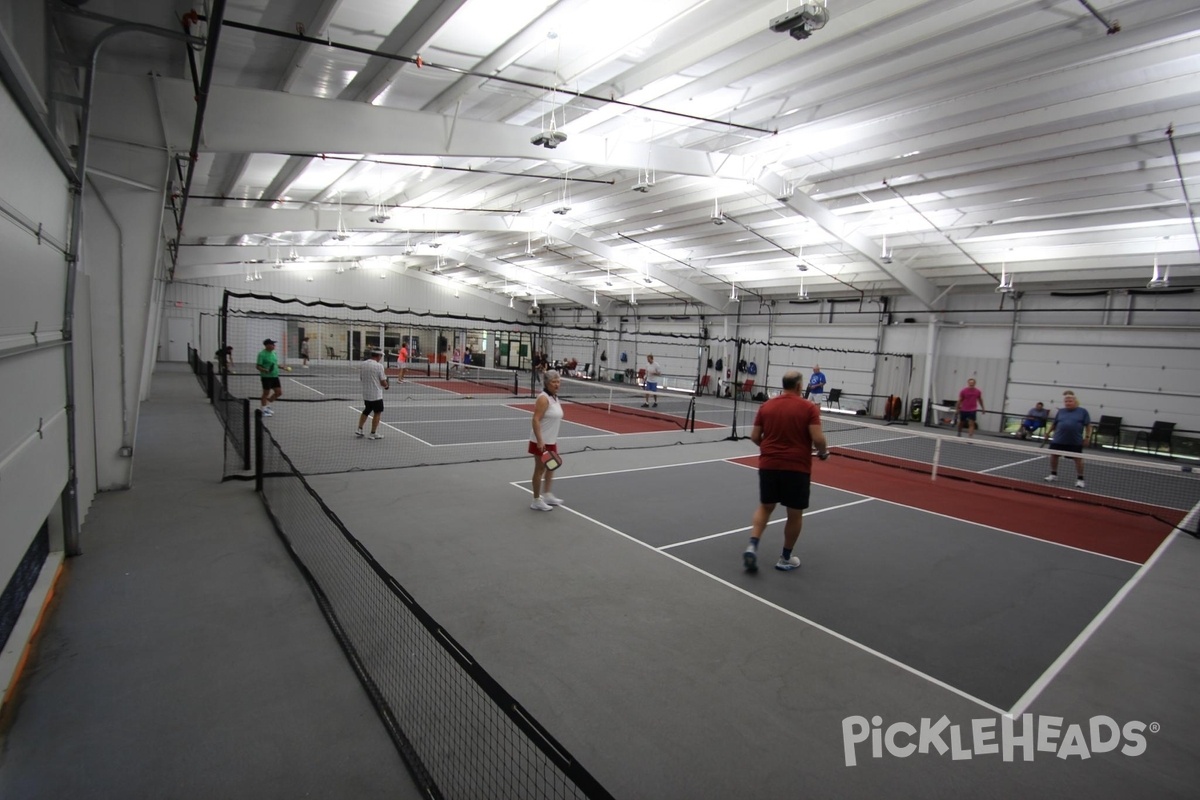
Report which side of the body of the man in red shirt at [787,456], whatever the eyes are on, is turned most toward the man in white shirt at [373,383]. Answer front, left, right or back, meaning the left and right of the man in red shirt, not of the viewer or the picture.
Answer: left

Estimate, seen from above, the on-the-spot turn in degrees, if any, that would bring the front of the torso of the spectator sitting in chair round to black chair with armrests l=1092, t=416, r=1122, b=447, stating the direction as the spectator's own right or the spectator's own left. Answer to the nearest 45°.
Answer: approximately 135° to the spectator's own left

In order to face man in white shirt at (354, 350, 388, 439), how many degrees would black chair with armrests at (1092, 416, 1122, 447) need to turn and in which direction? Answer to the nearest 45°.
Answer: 0° — it already faces them

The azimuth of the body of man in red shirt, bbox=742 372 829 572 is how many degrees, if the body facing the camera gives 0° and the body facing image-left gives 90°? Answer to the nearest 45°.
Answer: approximately 225°

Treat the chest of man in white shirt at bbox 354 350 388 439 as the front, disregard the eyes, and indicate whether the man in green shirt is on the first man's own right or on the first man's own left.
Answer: on the first man's own left

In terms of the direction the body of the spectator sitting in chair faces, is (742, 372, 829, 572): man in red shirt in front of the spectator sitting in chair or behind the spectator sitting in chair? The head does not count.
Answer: in front

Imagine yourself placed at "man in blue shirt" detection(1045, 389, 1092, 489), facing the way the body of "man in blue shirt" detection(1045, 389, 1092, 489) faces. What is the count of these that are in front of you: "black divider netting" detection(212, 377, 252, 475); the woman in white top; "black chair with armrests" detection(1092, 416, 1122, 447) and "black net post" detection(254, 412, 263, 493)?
3
